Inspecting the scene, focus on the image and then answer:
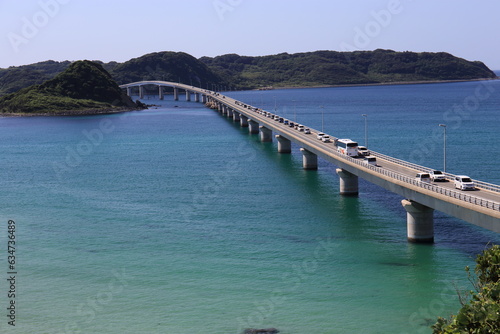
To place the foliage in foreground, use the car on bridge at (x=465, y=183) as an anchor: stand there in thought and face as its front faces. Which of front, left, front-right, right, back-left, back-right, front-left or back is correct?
front-right

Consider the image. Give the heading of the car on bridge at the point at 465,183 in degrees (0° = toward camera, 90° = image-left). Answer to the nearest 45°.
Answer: approximately 315°
